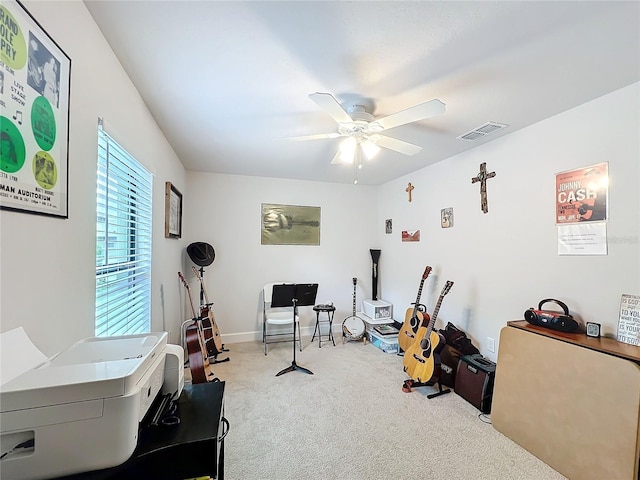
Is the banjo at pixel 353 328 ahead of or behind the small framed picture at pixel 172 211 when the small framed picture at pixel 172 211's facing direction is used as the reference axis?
ahead

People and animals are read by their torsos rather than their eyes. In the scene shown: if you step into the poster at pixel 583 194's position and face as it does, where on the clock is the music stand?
The music stand is roughly at 1 o'clock from the poster.

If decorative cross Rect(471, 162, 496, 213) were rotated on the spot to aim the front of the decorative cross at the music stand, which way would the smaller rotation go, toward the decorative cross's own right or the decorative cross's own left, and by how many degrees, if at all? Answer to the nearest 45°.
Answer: approximately 45° to the decorative cross's own right

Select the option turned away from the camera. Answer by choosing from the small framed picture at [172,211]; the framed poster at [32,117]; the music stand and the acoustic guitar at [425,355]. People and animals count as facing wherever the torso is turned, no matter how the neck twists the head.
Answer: the music stand

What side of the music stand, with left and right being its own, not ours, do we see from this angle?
back

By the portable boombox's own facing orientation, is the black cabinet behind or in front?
in front

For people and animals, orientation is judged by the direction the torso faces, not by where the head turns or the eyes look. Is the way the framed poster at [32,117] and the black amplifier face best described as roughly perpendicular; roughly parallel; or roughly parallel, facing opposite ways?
roughly parallel, facing opposite ways

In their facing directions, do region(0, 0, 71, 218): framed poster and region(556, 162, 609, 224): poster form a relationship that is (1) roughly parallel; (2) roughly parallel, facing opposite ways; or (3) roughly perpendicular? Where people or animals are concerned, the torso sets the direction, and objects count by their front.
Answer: roughly parallel, facing opposite ways

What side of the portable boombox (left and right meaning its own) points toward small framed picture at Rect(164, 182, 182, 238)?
front

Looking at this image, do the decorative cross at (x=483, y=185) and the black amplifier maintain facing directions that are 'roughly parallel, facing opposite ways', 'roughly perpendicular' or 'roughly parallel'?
roughly parallel

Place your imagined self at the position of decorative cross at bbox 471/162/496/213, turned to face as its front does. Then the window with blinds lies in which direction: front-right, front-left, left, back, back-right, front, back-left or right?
front

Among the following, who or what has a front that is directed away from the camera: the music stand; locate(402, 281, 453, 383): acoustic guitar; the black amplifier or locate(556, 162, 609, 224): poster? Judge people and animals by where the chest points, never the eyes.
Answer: the music stand

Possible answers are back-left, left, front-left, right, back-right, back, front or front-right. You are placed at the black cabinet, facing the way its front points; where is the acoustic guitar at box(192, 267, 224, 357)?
left

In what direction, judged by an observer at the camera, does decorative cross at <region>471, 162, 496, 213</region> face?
facing the viewer and to the left of the viewer
